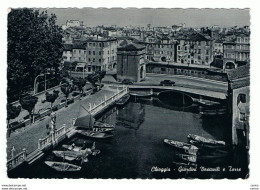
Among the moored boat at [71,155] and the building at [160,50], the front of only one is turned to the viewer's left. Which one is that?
the moored boat

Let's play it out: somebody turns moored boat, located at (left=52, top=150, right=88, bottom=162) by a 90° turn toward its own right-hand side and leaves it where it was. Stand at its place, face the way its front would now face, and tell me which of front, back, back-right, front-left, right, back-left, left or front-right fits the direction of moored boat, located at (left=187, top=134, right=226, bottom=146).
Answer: right

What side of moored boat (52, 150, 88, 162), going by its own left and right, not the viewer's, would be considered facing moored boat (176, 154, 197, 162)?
back

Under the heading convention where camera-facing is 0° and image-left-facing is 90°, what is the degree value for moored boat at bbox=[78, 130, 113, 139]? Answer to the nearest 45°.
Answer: approximately 90°

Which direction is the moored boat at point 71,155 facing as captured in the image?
to the viewer's left

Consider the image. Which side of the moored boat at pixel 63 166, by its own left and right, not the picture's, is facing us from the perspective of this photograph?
left
